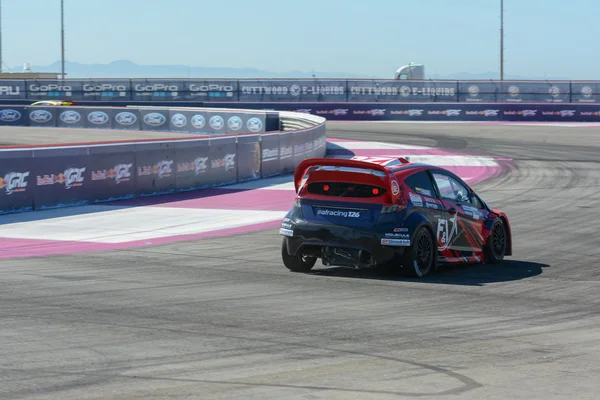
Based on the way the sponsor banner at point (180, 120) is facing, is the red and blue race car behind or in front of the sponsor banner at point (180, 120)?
in front

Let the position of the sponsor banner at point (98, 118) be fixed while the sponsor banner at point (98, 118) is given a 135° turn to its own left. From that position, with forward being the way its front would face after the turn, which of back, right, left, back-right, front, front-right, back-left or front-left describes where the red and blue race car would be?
back-right

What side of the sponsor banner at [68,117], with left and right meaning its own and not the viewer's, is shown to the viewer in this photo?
front

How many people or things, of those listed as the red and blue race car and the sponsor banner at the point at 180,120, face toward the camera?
1

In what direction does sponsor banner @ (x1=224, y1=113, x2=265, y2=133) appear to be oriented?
toward the camera

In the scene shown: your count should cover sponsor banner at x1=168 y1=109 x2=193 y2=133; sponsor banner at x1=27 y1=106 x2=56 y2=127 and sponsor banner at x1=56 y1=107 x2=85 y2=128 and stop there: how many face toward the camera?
3

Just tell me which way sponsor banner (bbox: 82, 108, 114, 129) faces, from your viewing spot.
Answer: facing the viewer
